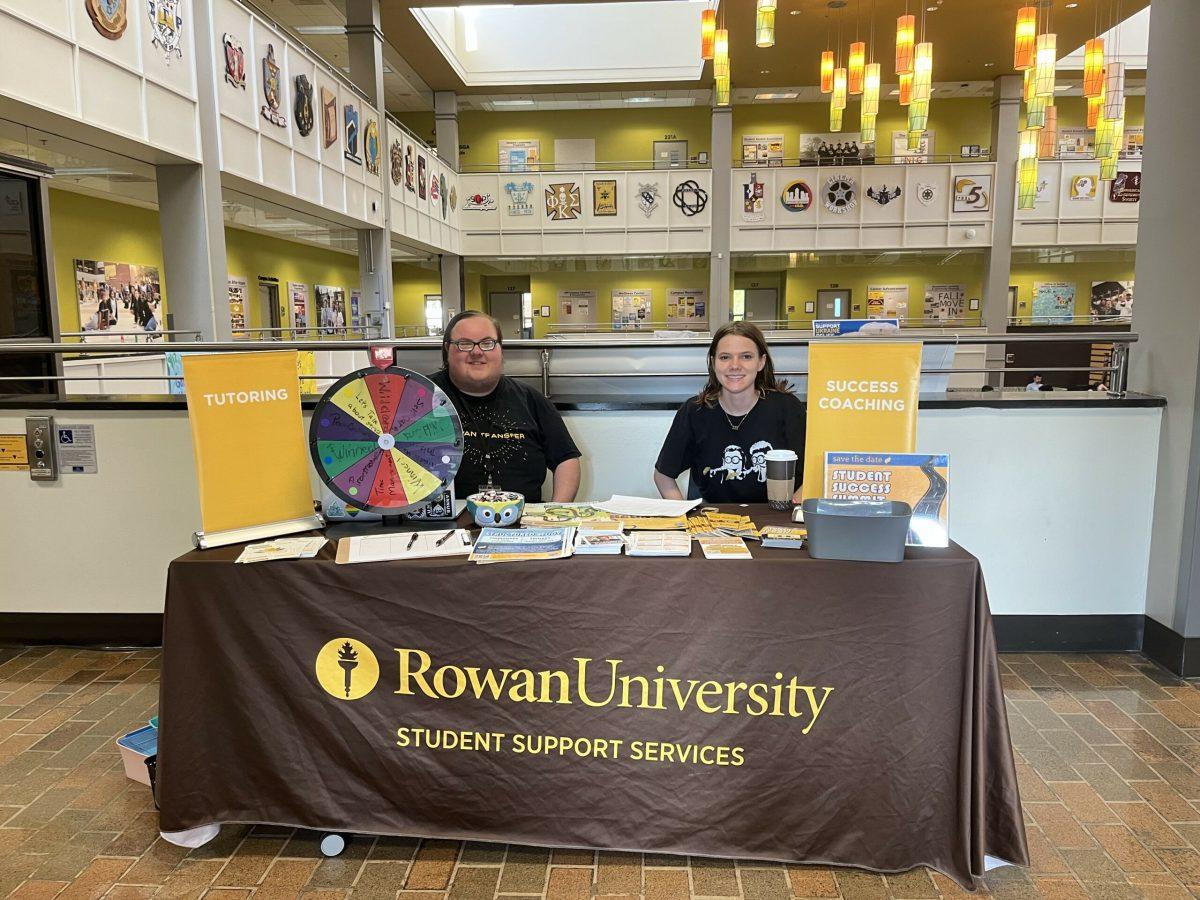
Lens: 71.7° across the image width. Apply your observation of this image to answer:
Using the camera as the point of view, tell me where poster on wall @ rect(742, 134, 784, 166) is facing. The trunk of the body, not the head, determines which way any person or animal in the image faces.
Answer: facing the viewer

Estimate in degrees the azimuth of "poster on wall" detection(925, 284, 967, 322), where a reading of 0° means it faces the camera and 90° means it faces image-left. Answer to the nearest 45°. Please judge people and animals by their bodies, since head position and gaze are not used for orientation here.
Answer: approximately 0°

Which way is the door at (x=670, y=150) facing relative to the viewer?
toward the camera

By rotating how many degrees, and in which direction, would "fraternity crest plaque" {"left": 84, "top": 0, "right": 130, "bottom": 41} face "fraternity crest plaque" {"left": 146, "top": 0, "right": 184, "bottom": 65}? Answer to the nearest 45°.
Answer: approximately 90° to its left

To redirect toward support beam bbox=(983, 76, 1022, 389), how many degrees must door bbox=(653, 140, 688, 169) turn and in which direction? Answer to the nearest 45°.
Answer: approximately 90° to its left

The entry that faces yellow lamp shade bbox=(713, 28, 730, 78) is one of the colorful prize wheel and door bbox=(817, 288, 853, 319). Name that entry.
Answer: the door

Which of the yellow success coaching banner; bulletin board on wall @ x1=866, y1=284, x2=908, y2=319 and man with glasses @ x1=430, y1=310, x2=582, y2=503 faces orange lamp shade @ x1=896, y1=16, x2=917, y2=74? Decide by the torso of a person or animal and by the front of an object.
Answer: the bulletin board on wall

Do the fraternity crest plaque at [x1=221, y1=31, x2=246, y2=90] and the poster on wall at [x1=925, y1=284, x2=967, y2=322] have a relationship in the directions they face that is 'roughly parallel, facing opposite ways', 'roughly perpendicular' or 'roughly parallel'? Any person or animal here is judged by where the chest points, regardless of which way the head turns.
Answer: roughly perpendicular

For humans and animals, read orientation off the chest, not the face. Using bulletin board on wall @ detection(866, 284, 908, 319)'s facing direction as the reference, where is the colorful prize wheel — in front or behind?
in front

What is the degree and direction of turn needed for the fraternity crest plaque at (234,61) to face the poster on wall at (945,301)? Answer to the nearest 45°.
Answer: approximately 45° to its left

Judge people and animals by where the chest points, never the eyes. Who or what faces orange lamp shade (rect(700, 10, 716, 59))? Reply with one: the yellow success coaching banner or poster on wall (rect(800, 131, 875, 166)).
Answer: the poster on wall

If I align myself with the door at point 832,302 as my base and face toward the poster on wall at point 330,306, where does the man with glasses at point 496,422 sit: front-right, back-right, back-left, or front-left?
front-left

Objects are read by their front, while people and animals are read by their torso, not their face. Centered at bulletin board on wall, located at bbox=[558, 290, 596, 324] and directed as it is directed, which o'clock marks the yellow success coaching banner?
The yellow success coaching banner is roughly at 12 o'clock from the bulletin board on wall.

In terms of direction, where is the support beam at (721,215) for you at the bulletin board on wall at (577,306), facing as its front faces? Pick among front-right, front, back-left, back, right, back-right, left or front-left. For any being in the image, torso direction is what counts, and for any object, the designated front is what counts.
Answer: front-left

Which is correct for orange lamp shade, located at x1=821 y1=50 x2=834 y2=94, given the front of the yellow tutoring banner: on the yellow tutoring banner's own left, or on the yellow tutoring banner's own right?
on the yellow tutoring banner's own left

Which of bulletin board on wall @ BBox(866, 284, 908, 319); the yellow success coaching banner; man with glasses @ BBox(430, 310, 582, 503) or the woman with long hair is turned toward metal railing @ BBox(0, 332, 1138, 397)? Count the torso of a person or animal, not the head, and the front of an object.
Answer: the bulletin board on wall

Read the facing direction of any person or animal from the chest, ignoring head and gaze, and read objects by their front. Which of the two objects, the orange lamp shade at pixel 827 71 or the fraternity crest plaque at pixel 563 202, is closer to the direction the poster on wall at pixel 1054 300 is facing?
the orange lamp shade

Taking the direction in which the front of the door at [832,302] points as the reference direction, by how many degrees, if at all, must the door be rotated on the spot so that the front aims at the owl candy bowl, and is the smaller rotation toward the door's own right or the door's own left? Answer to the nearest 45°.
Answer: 0° — it already faces it
